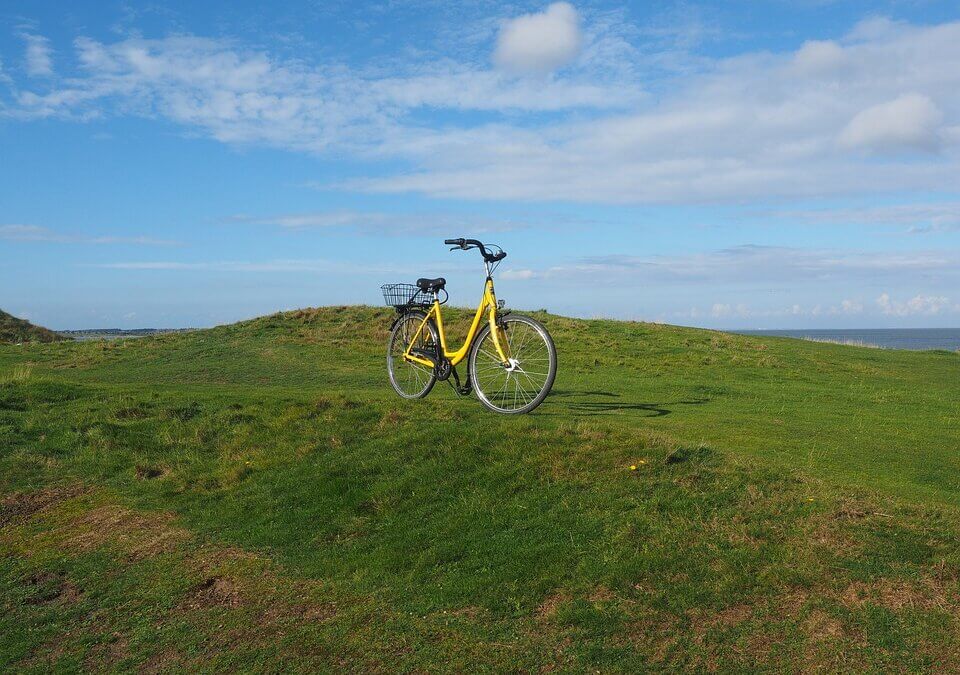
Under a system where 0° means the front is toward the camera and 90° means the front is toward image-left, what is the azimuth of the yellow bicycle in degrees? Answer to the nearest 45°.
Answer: approximately 315°
